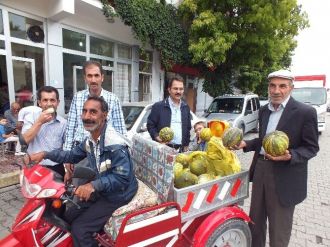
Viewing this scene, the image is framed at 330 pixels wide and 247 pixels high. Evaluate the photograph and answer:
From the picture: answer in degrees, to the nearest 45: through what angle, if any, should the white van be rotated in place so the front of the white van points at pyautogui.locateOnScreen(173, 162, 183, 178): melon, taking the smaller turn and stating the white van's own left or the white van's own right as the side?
approximately 45° to the white van's own left

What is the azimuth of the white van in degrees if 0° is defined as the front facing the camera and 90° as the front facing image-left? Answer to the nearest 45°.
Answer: approximately 45°

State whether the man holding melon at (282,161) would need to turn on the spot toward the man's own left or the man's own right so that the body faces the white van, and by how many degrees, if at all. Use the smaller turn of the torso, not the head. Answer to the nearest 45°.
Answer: approximately 135° to the man's own right

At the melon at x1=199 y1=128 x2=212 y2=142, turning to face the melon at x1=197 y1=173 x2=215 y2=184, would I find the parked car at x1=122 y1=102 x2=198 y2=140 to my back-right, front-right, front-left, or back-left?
back-right

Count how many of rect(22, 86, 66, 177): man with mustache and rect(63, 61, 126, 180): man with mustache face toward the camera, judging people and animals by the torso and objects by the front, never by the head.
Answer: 2

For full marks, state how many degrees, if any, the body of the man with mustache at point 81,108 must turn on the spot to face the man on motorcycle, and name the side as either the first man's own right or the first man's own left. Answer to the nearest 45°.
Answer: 0° — they already face them

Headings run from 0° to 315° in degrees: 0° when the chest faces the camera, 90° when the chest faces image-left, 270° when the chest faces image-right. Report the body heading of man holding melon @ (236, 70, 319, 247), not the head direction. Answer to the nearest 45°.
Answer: approximately 45°

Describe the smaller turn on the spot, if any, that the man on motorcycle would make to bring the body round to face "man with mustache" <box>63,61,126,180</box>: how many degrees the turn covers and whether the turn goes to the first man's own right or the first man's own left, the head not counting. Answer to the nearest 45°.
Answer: approximately 135° to the first man's own right
